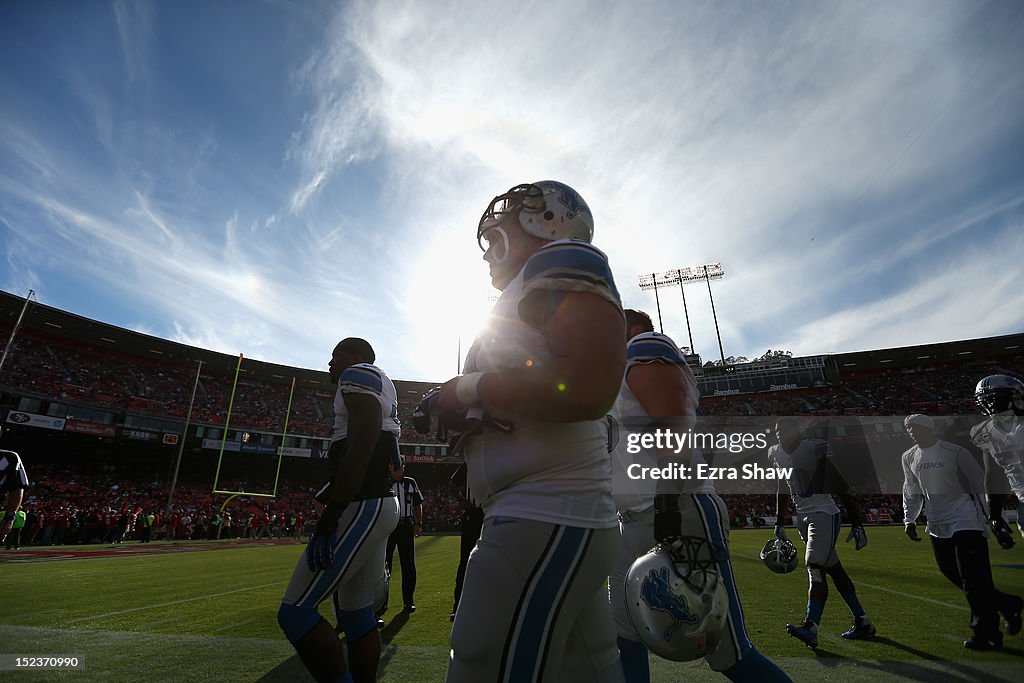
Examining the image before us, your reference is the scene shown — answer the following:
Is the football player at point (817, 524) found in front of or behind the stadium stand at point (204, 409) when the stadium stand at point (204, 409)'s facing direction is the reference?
in front

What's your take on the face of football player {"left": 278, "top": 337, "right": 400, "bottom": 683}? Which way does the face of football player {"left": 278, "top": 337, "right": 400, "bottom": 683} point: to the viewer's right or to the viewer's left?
to the viewer's left

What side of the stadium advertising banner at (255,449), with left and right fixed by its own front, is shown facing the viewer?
front

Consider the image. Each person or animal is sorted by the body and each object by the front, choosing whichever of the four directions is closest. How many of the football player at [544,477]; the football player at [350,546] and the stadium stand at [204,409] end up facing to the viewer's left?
2

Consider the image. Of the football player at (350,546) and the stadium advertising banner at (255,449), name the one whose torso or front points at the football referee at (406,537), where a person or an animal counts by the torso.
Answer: the stadium advertising banner

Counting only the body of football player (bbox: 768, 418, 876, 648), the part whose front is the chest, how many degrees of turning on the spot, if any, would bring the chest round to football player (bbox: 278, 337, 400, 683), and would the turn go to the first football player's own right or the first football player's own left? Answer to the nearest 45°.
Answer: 0° — they already face them

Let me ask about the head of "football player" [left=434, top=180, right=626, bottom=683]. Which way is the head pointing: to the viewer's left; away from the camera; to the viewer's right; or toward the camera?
to the viewer's left

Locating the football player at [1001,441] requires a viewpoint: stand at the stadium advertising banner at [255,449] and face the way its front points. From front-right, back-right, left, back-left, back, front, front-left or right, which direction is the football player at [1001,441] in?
front

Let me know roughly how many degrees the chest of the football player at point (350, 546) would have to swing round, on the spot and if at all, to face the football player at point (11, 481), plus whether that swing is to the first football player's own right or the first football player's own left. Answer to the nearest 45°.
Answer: approximately 45° to the first football player's own right

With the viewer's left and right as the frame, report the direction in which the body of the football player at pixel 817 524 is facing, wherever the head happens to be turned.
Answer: facing the viewer and to the left of the viewer

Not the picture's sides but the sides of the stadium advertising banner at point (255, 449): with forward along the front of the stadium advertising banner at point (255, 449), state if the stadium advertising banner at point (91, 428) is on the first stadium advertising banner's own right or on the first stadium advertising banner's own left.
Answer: on the first stadium advertising banner's own right

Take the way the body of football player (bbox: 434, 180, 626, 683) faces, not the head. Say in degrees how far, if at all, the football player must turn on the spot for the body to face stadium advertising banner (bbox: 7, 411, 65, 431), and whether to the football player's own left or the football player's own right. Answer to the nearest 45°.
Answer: approximately 45° to the football player's own right

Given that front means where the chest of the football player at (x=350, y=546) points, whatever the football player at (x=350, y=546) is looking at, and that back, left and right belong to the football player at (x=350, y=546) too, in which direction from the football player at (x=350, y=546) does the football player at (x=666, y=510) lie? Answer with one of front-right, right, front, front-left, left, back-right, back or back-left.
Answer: back-left

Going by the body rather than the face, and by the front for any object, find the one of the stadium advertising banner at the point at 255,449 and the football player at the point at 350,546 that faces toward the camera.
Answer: the stadium advertising banner

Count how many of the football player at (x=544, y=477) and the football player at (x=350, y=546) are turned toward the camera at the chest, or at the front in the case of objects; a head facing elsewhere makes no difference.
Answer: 0

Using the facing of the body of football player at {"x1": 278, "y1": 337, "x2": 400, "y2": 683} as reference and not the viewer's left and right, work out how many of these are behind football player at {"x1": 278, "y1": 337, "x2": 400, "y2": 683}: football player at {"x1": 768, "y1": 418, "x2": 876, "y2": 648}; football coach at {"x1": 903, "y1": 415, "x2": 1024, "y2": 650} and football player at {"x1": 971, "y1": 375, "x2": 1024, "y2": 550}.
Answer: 3

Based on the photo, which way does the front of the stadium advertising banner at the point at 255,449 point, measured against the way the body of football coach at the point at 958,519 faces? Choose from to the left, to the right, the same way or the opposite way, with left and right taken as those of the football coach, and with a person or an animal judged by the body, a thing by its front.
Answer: to the left

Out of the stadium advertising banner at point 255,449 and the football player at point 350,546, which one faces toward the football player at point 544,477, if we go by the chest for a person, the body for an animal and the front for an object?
the stadium advertising banner

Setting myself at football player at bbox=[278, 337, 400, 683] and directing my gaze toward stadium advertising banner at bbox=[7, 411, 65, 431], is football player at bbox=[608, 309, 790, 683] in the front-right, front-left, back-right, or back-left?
back-right

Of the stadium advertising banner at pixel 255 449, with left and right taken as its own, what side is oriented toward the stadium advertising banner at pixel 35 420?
right

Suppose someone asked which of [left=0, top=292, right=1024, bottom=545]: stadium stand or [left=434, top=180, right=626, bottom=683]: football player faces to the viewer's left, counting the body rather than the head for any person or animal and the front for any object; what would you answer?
the football player
